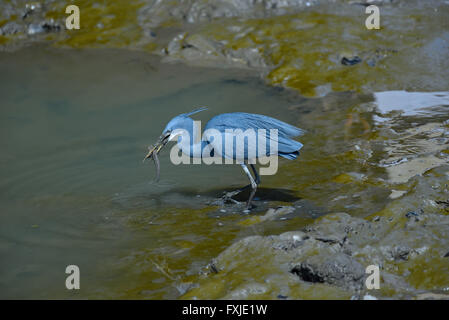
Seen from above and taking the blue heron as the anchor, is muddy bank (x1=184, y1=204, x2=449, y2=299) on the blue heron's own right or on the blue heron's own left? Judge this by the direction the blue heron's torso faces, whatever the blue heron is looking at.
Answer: on the blue heron's own left

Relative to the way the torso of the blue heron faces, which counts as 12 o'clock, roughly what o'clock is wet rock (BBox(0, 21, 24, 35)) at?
The wet rock is roughly at 2 o'clock from the blue heron.

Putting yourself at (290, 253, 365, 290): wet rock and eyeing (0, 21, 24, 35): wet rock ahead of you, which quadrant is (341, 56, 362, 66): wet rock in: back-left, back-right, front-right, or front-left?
front-right

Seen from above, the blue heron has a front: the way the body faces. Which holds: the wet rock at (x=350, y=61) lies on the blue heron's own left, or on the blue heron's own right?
on the blue heron's own right

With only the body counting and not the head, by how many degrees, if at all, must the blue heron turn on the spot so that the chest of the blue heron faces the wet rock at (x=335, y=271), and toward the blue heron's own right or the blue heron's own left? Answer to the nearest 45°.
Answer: approximately 90° to the blue heron's own left

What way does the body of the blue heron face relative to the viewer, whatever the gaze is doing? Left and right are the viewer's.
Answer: facing to the left of the viewer
